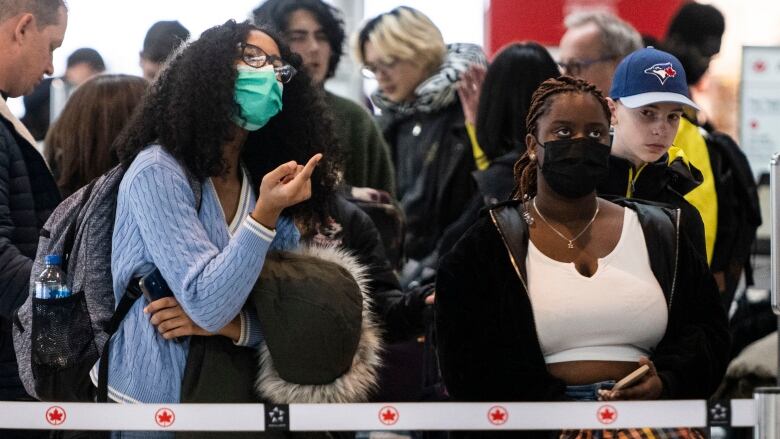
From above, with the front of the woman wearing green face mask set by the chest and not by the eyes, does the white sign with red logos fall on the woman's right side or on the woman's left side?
on the woman's left side

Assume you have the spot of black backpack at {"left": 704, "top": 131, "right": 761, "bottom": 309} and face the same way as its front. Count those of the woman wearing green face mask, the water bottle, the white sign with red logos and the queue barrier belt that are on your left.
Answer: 1

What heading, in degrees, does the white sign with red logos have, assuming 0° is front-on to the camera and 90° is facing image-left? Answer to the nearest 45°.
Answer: approximately 0°

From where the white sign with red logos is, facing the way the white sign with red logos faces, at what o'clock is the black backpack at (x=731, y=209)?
The black backpack is roughly at 12 o'clock from the white sign with red logos.

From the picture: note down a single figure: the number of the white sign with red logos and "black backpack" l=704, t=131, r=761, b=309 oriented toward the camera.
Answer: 1
